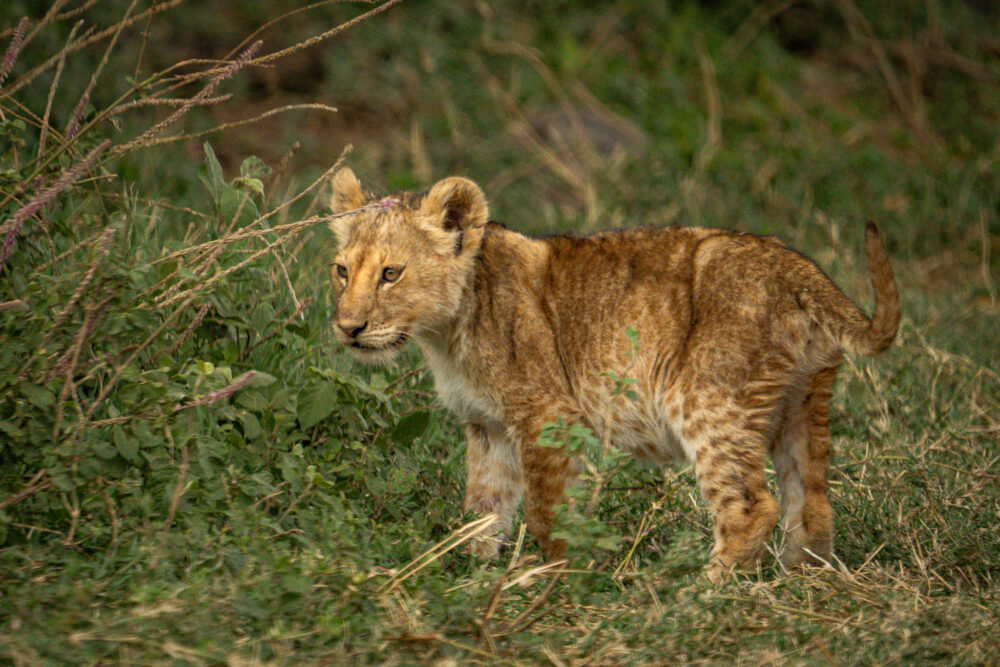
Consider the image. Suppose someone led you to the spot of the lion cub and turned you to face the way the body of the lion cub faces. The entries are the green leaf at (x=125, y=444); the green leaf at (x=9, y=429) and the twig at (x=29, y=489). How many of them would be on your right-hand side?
0

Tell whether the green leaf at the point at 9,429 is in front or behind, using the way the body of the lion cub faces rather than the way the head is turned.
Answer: in front

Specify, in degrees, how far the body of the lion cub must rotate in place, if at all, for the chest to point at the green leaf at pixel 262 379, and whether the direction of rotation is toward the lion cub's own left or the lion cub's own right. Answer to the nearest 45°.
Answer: approximately 45° to the lion cub's own left

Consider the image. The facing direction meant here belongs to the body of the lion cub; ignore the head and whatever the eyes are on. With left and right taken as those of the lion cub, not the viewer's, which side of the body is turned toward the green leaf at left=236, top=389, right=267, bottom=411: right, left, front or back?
front

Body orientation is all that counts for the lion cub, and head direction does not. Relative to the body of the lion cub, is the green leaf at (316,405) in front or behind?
in front

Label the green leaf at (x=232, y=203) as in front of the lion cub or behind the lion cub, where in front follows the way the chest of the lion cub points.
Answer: in front

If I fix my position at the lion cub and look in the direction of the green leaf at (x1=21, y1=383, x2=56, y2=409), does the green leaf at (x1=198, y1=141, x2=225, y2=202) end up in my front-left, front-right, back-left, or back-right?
front-right

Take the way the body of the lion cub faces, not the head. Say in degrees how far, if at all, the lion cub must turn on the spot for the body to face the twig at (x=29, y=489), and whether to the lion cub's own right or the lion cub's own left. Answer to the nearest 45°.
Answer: approximately 45° to the lion cub's own left

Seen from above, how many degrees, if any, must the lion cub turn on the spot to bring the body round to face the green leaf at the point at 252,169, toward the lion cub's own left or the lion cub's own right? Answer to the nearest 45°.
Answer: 0° — it already faces it

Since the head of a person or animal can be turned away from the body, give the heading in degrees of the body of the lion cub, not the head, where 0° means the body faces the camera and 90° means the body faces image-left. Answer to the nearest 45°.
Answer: approximately 90°

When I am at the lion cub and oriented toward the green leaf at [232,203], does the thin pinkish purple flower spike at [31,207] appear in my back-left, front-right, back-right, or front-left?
front-left

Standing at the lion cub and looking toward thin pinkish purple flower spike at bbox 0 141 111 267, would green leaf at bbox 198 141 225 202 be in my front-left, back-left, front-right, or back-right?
front-right
